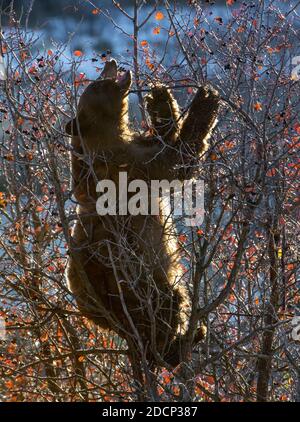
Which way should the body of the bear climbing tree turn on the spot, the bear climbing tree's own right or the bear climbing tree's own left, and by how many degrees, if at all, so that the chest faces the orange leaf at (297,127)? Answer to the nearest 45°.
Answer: approximately 45° to the bear climbing tree's own right
